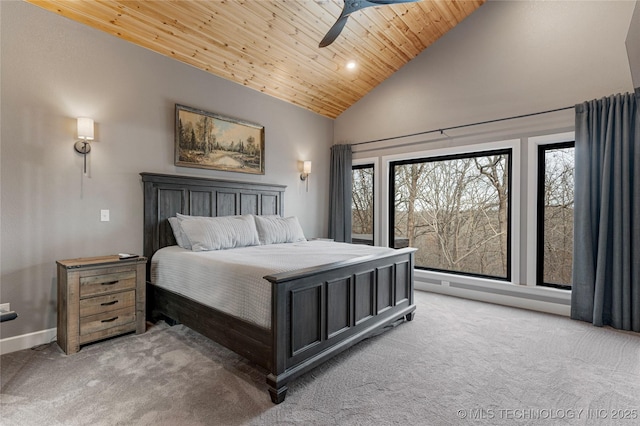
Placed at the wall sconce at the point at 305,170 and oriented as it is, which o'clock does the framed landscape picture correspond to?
The framed landscape picture is roughly at 3 o'clock from the wall sconce.

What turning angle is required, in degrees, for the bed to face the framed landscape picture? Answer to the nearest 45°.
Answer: approximately 180°

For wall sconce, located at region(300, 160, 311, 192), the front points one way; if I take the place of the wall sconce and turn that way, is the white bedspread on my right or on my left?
on my right

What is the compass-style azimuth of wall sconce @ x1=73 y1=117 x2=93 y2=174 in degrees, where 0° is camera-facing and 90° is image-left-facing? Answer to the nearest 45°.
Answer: approximately 315°

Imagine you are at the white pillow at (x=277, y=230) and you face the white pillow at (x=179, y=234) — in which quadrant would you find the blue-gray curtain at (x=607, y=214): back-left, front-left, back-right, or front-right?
back-left

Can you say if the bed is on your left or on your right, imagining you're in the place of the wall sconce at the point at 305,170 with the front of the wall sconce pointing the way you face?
on your right

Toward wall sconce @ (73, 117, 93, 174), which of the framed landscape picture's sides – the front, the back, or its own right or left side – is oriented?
right

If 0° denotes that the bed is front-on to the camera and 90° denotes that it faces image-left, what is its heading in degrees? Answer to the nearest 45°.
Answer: approximately 315°
